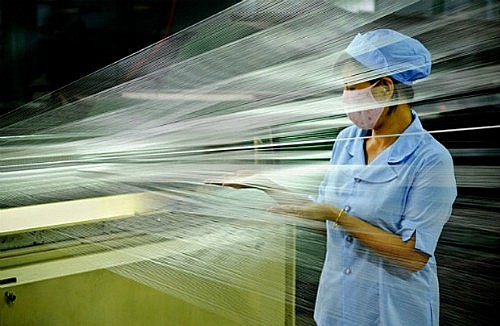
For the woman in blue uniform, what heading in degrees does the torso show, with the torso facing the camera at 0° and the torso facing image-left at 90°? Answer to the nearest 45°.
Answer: approximately 45°
